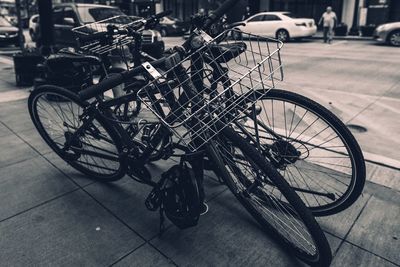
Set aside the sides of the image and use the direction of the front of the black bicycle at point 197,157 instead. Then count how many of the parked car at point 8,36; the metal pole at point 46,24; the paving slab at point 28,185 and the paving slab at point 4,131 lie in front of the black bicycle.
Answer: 0

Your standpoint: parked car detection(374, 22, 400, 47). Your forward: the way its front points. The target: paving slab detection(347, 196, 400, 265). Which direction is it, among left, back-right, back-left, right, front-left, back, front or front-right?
left

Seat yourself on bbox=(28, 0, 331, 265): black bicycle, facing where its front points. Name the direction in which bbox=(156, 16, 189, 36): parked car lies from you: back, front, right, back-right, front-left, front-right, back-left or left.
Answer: back-left

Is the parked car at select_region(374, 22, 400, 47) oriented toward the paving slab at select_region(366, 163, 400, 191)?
no

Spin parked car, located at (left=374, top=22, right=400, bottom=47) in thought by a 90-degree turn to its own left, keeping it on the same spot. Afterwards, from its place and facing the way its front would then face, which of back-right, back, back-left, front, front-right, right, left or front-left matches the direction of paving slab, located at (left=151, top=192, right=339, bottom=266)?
front

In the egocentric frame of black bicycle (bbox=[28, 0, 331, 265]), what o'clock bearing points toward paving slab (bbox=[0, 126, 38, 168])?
The paving slab is roughly at 6 o'clock from the black bicycle.

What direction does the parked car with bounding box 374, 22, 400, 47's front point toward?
to the viewer's left

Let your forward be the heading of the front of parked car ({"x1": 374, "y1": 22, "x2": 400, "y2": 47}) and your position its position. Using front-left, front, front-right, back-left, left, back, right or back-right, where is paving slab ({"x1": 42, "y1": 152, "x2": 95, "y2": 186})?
left

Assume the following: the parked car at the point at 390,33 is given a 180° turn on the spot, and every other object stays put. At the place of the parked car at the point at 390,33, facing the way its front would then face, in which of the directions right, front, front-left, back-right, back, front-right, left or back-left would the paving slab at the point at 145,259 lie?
right

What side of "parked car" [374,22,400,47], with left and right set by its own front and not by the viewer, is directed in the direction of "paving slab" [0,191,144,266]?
left

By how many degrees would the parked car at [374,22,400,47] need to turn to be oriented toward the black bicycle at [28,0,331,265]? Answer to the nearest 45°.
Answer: approximately 90° to its left

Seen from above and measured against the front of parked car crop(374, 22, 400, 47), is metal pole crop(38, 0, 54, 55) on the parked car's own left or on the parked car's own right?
on the parked car's own left

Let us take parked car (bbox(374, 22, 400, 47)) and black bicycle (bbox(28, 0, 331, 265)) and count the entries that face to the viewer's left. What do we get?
1

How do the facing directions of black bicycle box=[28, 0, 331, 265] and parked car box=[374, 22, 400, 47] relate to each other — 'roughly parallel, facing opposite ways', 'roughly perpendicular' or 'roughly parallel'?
roughly parallel, facing opposite ways

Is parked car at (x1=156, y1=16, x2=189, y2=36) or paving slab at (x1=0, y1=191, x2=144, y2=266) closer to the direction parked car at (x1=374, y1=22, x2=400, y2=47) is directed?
the parked car
